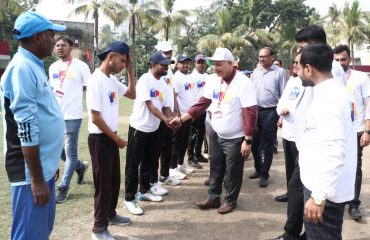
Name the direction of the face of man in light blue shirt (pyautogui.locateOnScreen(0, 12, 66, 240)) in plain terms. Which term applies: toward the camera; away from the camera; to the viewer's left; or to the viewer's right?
to the viewer's right

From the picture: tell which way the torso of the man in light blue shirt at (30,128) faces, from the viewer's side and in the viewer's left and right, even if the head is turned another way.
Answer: facing to the right of the viewer

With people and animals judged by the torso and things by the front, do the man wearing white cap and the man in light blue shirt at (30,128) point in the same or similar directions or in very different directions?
very different directions

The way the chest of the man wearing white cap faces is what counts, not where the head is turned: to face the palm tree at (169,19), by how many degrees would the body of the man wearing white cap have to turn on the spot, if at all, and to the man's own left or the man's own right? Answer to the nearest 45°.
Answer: approximately 135° to the man's own right

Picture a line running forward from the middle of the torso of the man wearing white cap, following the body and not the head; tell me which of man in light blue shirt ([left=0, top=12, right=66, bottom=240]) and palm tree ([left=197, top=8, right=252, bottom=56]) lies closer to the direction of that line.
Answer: the man in light blue shirt

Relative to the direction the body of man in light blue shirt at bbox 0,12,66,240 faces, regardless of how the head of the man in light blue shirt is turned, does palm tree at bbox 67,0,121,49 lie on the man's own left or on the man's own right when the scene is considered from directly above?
on the man's own left

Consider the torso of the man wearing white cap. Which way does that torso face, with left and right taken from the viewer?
facing the viewer and to the left of the viewer

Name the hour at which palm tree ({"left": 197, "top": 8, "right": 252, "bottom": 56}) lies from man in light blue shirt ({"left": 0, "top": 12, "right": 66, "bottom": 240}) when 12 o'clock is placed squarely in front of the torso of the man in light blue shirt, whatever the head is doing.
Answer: The palm tree is roughly at 10 o'clock from the man in light blue shirt.

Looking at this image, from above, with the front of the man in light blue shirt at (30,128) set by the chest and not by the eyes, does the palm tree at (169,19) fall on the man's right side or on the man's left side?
on the man's left side

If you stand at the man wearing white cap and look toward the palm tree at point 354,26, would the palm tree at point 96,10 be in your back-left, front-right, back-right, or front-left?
front-left

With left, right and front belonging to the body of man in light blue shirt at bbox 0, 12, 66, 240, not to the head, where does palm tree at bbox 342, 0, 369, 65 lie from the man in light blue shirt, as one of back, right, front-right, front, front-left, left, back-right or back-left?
front-left

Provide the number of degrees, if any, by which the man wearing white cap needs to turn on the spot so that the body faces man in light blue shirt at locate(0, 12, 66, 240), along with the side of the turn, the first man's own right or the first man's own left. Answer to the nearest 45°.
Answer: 0° — they already face them

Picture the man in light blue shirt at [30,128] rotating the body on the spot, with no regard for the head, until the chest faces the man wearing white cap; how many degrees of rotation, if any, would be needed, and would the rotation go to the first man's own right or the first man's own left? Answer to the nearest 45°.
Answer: approximately 45° to the first man's own left

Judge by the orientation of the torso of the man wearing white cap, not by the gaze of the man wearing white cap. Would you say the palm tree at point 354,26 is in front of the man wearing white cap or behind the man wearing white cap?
behind

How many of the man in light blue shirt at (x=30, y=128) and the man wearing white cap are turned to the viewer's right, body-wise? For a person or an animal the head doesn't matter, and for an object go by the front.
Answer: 1
